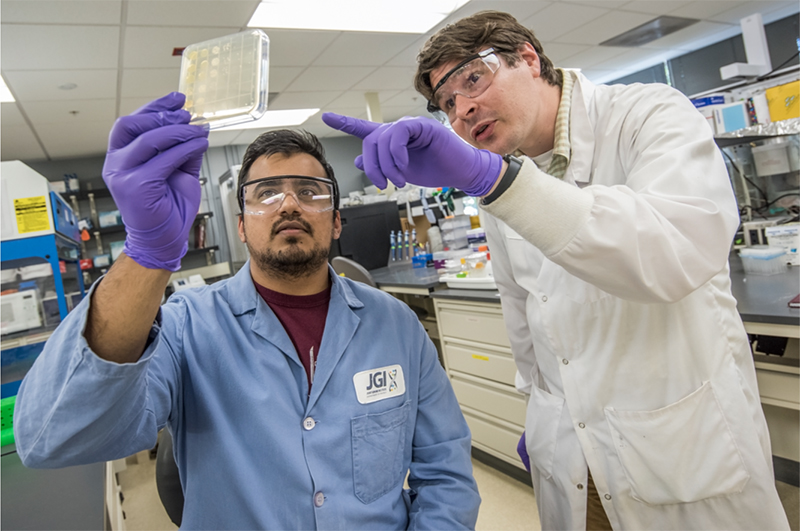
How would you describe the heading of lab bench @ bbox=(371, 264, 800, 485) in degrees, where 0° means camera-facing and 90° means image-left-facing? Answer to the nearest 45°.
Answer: approximately 45°

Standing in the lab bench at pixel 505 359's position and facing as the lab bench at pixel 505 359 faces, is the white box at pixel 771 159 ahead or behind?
behind

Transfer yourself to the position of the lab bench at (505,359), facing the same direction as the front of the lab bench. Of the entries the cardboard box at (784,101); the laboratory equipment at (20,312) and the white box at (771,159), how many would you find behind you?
2

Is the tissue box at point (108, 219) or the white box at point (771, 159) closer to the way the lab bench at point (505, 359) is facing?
the tissue box
